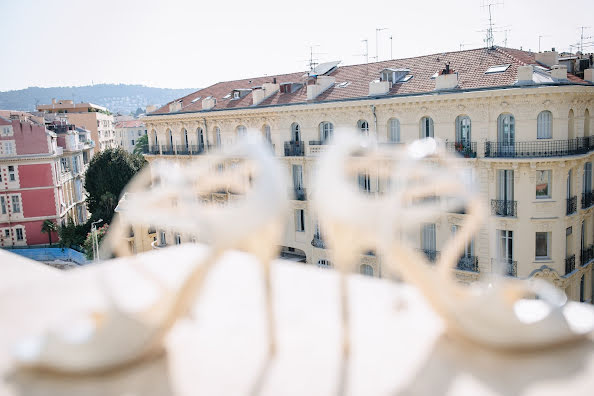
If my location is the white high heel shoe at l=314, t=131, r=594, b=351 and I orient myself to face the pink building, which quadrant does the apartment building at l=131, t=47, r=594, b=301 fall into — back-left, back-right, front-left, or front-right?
front-right

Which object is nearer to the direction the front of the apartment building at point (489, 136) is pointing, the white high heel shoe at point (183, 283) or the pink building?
the white high heel shoe

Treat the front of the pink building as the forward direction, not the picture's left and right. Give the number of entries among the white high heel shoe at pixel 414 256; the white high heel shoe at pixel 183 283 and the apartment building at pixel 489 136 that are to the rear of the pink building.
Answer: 0

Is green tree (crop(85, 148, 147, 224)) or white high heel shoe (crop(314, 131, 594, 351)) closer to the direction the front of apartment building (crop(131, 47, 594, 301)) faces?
the white high heel shoe

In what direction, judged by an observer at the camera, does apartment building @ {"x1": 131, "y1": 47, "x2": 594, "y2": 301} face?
facing the viewer and to the left of the viewer

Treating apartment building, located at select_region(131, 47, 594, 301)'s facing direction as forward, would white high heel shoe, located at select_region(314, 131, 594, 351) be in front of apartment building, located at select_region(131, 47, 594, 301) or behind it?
in front

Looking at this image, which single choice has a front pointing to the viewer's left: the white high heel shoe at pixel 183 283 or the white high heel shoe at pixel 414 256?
the white high heel shoe at pixel 183 283

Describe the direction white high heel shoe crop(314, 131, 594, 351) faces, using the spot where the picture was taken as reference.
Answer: facing to the right of the viewer

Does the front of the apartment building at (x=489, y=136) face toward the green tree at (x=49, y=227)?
no

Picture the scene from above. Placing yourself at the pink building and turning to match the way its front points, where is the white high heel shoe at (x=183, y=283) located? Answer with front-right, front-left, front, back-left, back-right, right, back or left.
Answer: front-right

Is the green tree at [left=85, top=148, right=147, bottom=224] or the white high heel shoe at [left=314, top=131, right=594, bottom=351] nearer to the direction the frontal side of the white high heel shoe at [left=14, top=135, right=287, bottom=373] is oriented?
the green tree

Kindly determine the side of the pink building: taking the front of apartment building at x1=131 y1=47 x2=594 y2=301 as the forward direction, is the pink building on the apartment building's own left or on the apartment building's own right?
on the apartment building's own right

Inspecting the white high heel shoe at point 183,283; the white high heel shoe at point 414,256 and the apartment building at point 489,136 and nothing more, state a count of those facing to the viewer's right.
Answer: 1

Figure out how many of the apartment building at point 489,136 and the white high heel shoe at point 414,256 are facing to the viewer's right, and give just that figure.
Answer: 1

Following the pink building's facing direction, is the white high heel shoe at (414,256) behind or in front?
in front

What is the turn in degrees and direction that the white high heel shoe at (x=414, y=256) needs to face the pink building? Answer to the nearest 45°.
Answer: approximately 135° to its left

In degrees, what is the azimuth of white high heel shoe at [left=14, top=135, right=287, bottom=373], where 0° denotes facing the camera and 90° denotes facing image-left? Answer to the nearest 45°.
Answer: approximately 90°

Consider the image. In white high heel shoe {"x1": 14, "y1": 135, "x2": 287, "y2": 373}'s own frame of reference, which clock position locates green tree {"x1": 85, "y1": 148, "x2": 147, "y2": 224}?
The green tree is roughly at 3 o'clock from the white high heel shoe.

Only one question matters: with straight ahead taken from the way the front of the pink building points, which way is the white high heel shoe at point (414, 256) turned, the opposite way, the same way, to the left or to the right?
the same way

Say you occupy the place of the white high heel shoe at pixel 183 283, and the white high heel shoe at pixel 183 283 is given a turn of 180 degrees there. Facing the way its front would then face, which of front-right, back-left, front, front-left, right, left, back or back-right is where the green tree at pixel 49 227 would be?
left

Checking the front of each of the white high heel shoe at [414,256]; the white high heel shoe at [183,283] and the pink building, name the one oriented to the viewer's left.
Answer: the white high heel shoe at [183,283]
